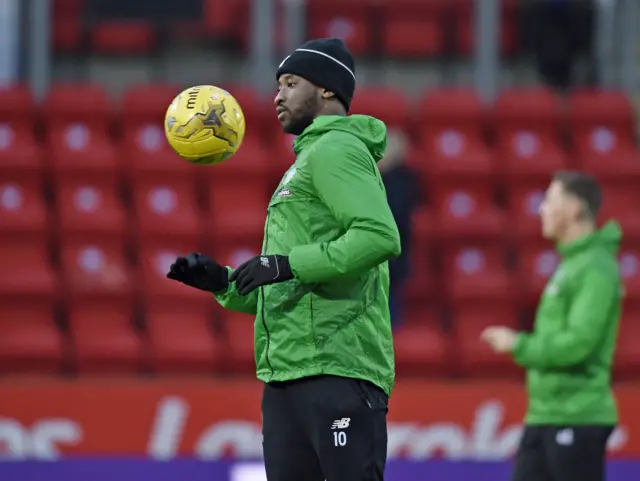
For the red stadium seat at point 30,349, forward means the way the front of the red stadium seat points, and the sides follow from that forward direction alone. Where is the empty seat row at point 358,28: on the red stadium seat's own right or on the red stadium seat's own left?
on the red stadium seat's own left

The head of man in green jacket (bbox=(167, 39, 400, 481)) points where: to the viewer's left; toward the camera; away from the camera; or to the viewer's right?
to the viewer's left

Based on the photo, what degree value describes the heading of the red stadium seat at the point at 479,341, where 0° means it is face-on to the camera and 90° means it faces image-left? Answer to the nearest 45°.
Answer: approximately 0°

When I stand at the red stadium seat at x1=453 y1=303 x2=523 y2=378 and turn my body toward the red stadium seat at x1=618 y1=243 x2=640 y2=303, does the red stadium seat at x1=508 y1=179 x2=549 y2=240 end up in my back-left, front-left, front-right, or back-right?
front-left

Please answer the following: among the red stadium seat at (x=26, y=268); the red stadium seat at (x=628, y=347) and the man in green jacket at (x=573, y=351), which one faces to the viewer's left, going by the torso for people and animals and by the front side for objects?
the man in green jacket

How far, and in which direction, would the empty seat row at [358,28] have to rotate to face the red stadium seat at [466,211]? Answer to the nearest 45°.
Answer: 0° — it already faces it

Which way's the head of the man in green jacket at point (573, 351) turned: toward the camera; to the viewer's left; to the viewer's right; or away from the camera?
to the viewer's left

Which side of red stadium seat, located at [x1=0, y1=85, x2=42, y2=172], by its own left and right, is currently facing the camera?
front

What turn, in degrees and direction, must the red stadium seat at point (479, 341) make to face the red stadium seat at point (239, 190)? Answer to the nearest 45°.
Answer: approximately 90° to its right

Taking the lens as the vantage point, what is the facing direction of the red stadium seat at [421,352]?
facing the viewer

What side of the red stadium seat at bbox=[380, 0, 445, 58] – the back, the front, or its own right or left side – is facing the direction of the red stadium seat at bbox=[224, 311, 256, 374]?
front

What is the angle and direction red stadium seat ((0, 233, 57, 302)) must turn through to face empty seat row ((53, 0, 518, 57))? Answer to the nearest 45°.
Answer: approximately 135° to its left

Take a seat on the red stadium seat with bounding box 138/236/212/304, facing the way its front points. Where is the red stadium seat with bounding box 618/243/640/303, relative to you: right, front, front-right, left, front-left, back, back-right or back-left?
left

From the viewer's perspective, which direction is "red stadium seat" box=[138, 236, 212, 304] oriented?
toward the camera

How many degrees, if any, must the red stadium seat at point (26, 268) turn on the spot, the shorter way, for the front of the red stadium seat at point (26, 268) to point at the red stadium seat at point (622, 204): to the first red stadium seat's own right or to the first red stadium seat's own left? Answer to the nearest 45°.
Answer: approximately 90° to the first red stadium seat's own left

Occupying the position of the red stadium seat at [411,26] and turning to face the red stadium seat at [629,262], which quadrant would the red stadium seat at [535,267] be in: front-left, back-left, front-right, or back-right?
front-right

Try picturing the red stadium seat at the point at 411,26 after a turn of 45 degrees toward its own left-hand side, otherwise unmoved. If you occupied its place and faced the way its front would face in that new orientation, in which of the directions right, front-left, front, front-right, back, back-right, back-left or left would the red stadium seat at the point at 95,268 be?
right

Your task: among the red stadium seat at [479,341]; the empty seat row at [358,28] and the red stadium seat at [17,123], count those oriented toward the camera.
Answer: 3

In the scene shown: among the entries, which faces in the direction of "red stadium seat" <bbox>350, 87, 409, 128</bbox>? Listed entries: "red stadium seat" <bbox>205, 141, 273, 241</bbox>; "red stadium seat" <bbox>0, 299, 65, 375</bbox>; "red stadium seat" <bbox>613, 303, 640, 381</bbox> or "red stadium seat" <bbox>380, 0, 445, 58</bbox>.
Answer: "red stadium seat" <bbox>380, 0, 445, 58</bbox>
